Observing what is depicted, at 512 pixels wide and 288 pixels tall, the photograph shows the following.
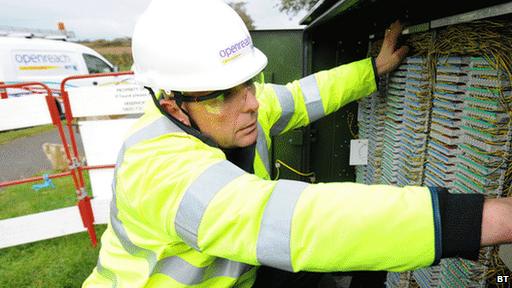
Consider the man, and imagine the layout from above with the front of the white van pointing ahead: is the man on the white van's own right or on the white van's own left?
on the white van's own right

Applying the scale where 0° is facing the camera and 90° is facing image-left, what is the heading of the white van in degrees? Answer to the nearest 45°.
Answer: approximately 270°

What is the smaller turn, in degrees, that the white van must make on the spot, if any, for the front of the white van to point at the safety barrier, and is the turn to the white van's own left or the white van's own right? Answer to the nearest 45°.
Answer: approximately 90° to the white van's own right
